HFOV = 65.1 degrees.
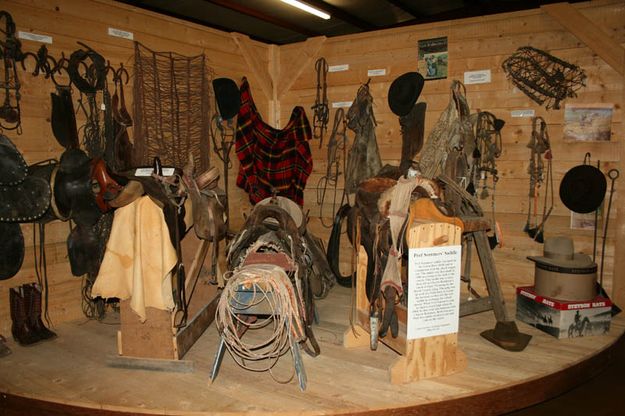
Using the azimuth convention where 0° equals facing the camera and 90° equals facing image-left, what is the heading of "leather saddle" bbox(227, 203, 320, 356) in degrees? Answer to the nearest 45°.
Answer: approximately 0°

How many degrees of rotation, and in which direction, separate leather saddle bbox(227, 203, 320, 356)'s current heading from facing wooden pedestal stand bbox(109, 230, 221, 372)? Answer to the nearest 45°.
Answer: approximately 90° to its right

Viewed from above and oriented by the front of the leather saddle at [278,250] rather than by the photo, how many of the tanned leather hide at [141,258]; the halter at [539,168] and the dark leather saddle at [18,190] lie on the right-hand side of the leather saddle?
2

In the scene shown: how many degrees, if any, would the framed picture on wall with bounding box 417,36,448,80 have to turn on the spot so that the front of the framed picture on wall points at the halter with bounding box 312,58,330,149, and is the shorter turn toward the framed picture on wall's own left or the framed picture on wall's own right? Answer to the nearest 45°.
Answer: approximately 45° to the framed picture on wall's own right

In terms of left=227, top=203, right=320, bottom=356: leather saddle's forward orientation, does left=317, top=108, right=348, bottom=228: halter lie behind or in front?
behind

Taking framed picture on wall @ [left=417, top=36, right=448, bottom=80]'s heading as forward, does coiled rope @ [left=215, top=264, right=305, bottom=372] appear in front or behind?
in front

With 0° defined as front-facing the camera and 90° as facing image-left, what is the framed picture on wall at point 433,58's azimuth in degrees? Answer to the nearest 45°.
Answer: approximately 45°

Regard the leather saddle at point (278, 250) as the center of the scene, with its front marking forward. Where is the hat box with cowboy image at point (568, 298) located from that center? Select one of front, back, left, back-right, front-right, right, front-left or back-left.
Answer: left

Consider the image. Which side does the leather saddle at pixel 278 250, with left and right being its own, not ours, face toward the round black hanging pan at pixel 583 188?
left

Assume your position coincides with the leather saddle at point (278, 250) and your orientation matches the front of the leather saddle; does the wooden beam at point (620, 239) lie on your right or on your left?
on your left

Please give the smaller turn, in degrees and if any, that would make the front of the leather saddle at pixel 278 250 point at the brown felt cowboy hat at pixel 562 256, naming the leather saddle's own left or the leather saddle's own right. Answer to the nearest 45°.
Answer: approximately 90° to the leather saddle's own left

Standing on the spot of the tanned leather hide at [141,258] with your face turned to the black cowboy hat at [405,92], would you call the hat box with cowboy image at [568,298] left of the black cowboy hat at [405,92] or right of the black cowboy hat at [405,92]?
right

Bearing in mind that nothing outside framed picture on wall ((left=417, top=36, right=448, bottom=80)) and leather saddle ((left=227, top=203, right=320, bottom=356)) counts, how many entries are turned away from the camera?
0

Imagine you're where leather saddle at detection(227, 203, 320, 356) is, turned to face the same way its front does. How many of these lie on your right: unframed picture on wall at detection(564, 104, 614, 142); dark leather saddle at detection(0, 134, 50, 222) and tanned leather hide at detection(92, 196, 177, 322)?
2

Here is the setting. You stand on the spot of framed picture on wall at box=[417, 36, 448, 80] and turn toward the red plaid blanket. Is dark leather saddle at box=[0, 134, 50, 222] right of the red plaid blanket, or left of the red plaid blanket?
left
